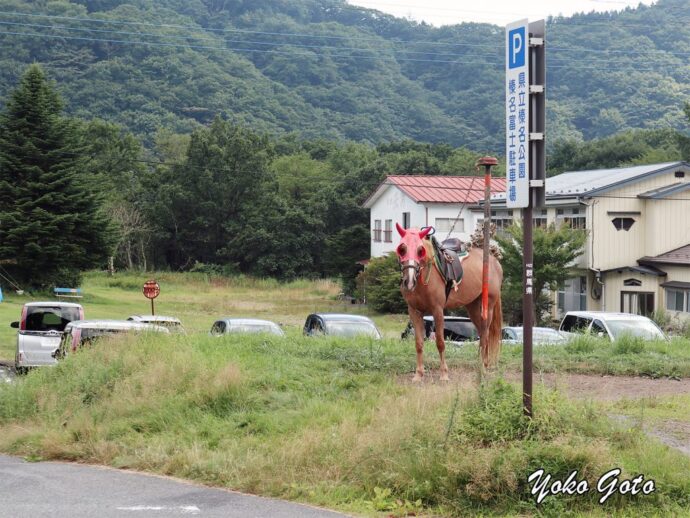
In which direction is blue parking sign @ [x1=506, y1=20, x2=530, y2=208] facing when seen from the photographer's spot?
facing the viewer and to the left of the viewer

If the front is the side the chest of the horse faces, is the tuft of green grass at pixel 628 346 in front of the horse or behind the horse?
behind

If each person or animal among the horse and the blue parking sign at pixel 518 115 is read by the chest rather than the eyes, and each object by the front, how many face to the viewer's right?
0

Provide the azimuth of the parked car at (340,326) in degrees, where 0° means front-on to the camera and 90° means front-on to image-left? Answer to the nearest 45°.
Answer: approximately 315°

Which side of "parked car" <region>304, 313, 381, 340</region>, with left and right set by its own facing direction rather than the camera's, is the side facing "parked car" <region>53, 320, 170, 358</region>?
right

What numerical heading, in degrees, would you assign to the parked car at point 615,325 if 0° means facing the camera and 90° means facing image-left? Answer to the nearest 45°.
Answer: approximately 315°

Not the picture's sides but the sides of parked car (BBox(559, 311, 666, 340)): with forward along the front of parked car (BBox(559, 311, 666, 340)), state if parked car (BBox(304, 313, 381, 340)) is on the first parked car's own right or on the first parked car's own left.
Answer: on the first parked car's own right

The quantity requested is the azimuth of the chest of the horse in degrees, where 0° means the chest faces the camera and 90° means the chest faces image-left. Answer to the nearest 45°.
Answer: approximately 45°

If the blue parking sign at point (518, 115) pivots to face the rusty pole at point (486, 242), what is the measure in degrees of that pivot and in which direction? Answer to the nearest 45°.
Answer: approximately 135° to its right

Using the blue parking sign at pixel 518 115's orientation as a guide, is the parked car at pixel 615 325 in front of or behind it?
behind

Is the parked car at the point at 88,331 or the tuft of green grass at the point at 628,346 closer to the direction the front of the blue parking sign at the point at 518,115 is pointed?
the parked car
